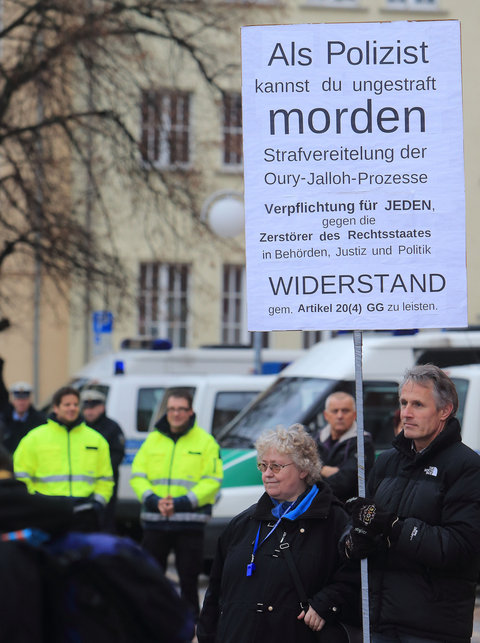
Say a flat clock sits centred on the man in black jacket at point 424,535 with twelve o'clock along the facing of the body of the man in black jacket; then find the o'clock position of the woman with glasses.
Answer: The woman with glasses is roughly at 2 o'clock from the man in black jacket.

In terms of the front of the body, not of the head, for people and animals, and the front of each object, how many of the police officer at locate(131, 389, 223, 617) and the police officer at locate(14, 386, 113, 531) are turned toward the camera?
2

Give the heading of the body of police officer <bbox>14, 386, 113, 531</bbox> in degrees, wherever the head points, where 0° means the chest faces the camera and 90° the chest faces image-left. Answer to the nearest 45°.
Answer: approximately 0°

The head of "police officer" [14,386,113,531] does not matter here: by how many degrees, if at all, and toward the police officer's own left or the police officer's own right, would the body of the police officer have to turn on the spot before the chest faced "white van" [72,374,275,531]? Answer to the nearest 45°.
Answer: approximately 180°

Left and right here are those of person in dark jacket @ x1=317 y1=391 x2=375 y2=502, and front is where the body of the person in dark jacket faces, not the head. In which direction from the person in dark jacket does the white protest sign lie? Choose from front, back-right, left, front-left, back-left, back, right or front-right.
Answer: front-left

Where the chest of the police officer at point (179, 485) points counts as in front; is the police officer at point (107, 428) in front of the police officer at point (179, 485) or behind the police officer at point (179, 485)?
behind

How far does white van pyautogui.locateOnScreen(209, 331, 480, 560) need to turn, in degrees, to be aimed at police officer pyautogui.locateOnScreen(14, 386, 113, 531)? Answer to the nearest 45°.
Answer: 0° — it already faces them
